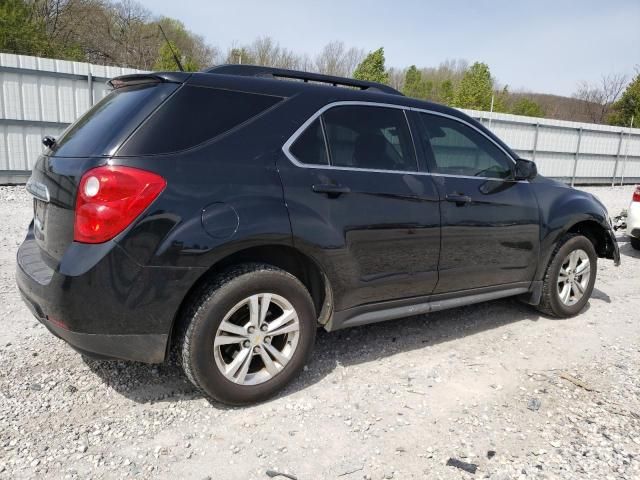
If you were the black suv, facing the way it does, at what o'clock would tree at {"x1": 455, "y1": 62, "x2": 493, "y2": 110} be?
The tree is roughly at 11 o'clock from the black suv.

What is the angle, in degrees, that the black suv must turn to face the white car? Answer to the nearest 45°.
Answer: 0° — it already faces it

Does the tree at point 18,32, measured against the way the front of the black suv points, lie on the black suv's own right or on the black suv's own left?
on the black suv's own left

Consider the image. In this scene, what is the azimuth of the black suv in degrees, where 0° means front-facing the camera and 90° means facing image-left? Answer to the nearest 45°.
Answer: approximately 225°

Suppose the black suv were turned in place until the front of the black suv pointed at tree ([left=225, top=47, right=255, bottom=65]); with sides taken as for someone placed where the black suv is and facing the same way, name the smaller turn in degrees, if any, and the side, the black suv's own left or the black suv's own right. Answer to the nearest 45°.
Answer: approximately 45° to the black suv's own left

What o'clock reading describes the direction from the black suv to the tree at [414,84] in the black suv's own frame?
The tree is roughly at 11 o'clock from the black suv.

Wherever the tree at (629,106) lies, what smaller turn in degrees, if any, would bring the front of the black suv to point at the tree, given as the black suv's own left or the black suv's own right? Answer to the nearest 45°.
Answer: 0° — it already faces it
